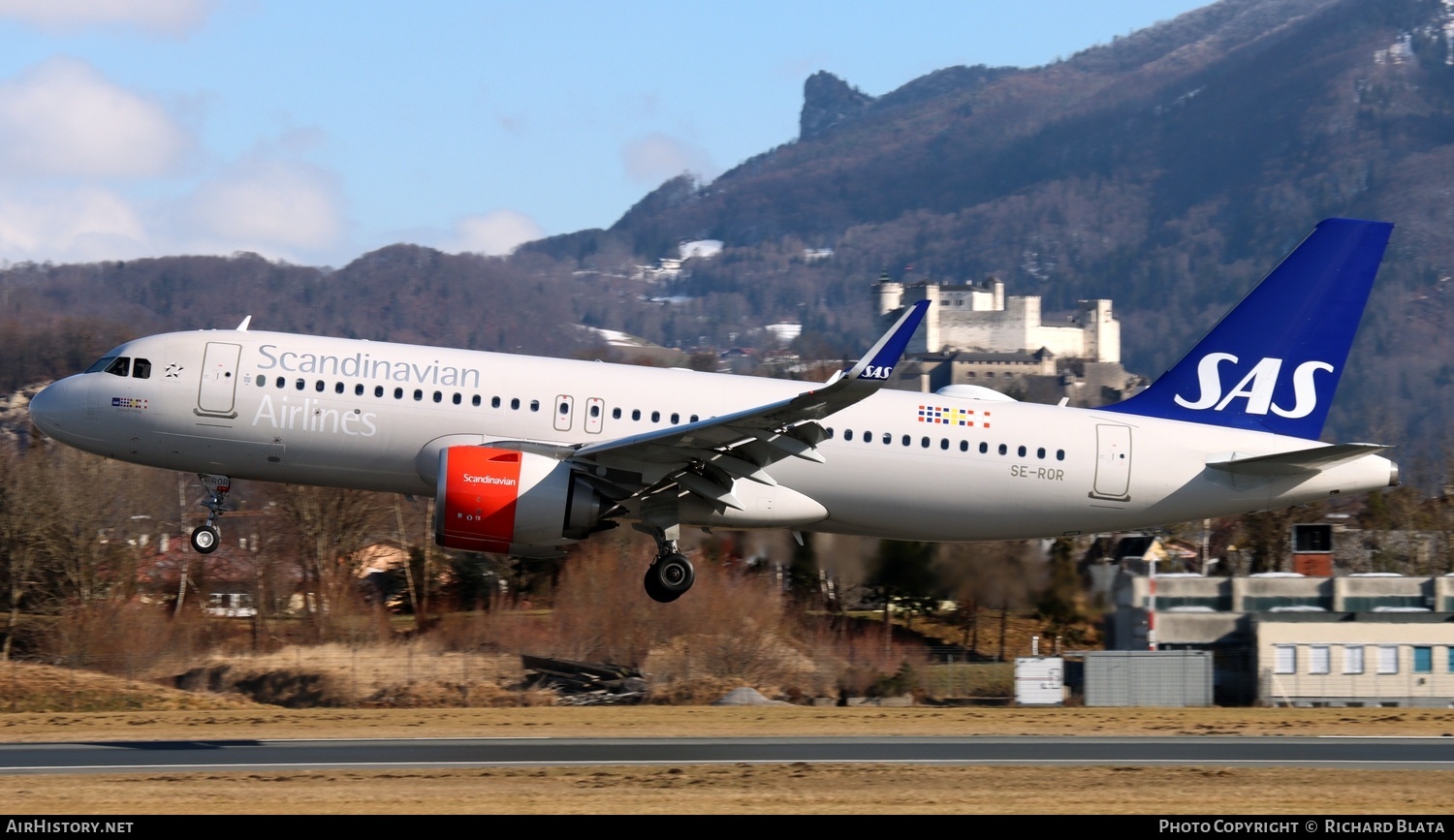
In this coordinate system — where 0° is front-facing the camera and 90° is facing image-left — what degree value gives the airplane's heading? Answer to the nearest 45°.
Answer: approximately 90°
